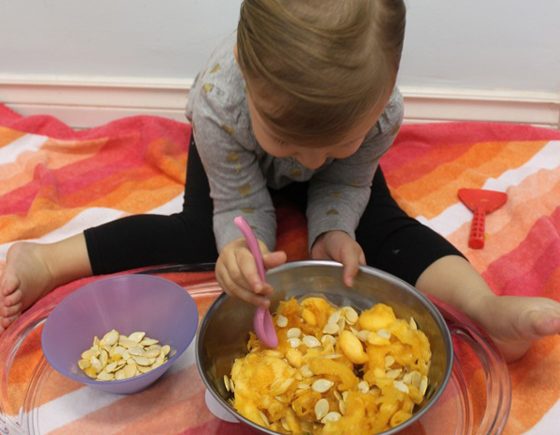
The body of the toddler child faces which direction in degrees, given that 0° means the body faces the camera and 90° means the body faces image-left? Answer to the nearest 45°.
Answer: approximately 0°
